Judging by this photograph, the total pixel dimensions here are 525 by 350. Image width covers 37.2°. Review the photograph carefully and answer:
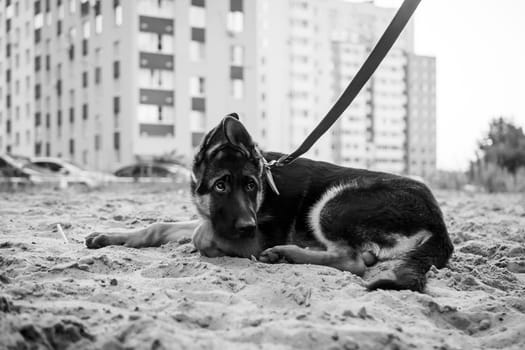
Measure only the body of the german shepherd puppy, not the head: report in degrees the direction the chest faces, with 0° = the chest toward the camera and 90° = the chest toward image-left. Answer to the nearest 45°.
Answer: approximately 90°

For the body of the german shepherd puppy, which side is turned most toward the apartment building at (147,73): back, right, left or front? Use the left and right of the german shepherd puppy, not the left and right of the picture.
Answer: right

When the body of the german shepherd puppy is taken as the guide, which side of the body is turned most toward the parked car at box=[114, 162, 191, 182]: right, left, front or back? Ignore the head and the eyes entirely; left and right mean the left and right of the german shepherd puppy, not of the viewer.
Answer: right

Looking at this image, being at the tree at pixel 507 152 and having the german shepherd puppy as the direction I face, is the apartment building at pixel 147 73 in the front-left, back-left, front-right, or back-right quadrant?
back-right

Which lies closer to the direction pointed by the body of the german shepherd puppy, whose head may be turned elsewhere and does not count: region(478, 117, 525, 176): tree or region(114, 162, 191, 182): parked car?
the parked car

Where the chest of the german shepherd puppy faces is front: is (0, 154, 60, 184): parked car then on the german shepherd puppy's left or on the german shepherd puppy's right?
on the german shepherd puppy's right

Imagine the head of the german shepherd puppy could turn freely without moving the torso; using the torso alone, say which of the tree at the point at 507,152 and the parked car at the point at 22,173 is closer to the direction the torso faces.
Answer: the parked car
